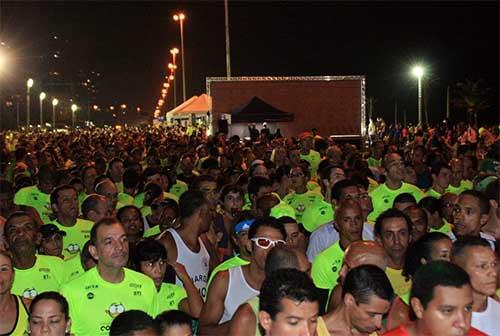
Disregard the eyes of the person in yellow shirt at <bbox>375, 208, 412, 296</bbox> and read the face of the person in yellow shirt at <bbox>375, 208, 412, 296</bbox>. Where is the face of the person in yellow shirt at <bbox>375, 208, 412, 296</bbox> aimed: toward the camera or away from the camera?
toward the camera

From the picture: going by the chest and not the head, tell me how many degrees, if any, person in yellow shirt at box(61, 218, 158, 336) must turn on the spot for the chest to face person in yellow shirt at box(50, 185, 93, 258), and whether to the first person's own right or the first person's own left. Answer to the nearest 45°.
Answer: approximately 180°

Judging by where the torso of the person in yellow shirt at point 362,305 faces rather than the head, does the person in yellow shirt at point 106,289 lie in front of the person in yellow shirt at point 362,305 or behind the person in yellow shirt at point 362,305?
behind

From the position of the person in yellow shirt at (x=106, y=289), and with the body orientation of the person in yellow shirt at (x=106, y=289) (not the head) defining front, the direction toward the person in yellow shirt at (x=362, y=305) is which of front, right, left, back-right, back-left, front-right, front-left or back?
front-left

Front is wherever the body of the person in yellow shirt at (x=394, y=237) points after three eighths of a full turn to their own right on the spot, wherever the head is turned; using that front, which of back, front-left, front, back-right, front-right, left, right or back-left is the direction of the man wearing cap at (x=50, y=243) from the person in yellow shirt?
front-left

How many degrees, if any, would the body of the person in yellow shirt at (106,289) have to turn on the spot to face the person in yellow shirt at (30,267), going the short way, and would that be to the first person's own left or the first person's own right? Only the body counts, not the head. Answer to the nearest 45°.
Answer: approximately 135° to the first person's own right

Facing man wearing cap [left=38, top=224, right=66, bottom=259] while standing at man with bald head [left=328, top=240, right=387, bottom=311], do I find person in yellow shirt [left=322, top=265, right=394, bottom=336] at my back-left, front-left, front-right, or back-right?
back-left

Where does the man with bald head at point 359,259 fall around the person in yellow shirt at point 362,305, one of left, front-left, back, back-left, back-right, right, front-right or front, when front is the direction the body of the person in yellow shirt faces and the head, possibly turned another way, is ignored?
back-left

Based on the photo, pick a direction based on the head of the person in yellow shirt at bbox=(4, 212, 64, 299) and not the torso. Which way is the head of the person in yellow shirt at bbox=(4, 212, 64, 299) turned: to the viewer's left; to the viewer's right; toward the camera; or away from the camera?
toward the camera

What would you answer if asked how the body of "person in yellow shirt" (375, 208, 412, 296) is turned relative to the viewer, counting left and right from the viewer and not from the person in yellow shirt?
facing the viewer

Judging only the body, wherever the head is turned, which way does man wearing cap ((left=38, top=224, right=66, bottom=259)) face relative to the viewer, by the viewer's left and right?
facing the viewer and to the right of the viewer

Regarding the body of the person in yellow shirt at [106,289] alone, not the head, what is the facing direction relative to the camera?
toward the camera

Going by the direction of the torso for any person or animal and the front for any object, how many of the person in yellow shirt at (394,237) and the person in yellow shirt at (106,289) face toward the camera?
2

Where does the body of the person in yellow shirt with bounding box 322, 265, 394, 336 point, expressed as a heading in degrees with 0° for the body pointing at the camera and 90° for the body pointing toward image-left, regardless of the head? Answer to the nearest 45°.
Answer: approximately 315°
